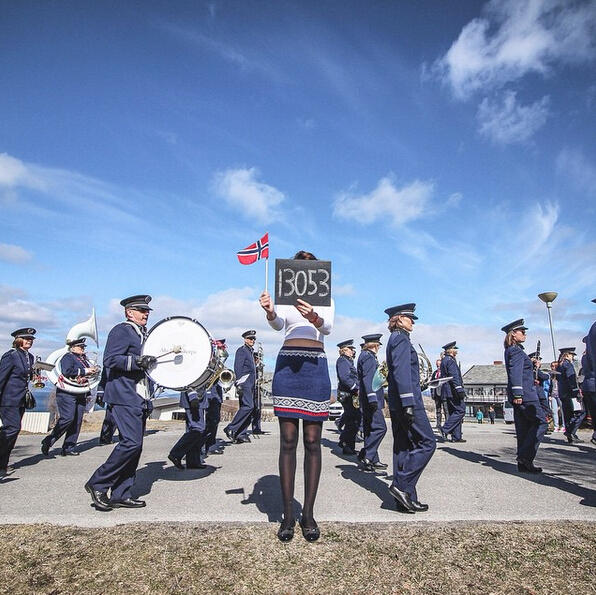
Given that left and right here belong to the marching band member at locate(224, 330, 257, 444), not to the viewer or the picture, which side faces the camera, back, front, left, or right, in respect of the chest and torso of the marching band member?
right

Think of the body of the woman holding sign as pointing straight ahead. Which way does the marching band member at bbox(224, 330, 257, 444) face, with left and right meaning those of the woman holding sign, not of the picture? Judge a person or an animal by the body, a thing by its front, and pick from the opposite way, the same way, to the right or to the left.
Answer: to the left

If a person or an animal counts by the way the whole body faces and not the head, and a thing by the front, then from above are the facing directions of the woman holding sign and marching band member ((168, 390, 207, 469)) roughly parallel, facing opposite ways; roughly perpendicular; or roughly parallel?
roughly perpendicular

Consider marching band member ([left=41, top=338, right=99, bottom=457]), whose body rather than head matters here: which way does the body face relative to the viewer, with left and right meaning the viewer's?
facing to the right of the viewer
